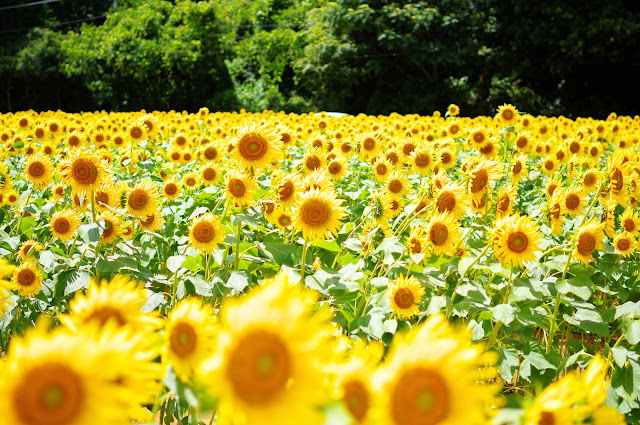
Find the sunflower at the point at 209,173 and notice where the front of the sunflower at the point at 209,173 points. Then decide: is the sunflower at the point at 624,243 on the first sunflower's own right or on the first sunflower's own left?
on the first sunflower's own left

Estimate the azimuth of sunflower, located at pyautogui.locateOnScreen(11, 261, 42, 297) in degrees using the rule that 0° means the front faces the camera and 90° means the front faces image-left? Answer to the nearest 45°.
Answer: approximately 0°

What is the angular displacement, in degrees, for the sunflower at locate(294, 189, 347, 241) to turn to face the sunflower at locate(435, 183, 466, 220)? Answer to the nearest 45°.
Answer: approximately 135° to its left

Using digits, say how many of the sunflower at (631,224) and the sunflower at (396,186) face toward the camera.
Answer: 2

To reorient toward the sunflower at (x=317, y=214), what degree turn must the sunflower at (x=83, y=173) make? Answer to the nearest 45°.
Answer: approximately 45° to its left

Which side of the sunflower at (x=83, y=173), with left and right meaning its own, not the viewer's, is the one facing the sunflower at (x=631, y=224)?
left
